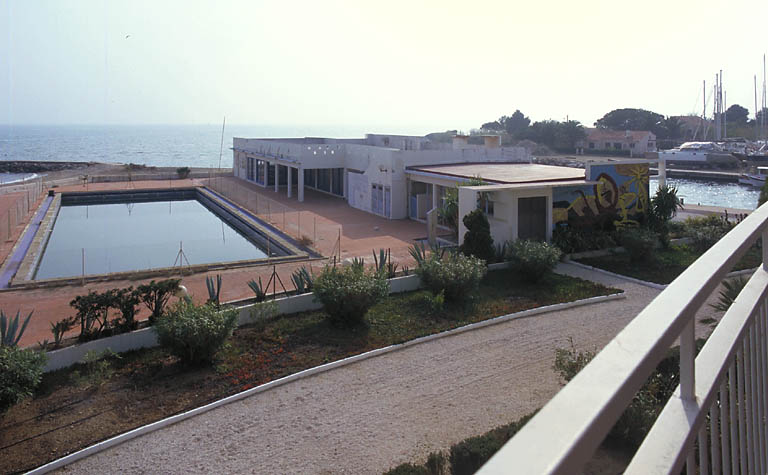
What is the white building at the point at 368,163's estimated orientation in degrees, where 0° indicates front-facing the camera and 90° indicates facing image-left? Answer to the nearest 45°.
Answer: approximately 45°

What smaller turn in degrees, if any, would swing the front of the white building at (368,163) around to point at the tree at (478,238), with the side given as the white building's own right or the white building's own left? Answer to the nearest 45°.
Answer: approximately 45° to the white building's own left

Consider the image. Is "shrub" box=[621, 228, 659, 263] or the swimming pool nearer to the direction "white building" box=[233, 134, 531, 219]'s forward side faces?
the swimming pool

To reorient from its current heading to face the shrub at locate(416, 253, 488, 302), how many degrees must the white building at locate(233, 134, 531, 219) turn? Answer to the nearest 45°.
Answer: approximately 45° to its left

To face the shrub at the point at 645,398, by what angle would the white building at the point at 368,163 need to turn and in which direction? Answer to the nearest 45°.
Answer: approximately 45° to its left

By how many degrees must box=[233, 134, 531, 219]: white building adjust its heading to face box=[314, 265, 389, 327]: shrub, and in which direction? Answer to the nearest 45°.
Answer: approximately 45° to its left

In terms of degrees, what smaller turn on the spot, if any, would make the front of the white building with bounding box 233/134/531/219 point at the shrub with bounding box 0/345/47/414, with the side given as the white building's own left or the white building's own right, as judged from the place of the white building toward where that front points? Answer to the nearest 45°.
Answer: approximately 45° to the white building's own left

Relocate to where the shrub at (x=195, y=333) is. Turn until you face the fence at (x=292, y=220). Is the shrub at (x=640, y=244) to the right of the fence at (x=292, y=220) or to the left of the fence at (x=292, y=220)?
right

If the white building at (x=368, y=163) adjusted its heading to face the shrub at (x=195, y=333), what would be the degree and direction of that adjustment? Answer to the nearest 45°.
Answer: approximately 45° to its left

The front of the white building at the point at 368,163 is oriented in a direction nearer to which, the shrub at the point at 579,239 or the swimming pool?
the swimming pool

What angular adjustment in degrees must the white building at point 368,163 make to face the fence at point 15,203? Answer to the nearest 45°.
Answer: approximately 45° to its right

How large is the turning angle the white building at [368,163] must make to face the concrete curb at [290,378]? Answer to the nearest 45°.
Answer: approximately 45° to its left
